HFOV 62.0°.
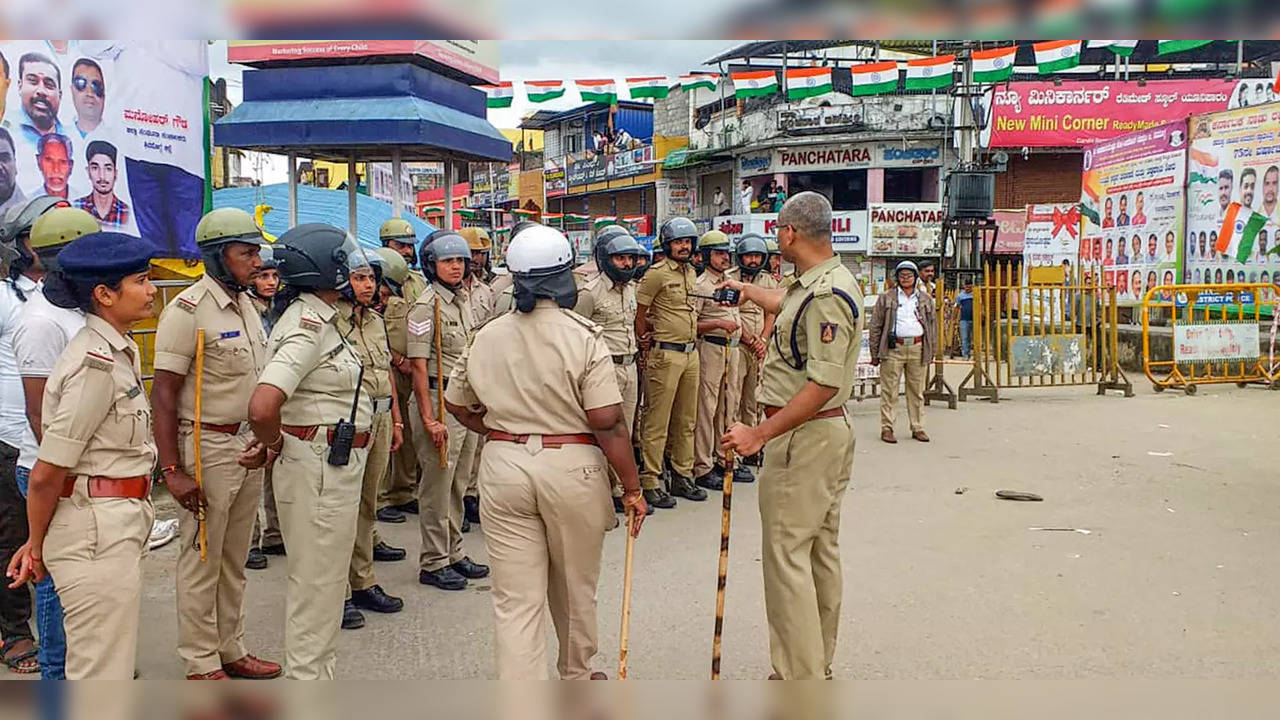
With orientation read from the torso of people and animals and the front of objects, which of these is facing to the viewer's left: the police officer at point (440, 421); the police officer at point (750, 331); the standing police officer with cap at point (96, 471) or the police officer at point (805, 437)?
the police officer at point (805, 437)

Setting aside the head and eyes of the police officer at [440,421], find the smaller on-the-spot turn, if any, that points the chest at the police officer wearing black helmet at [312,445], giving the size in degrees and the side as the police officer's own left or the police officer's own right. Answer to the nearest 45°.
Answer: approximately 45° to the police officer's own right

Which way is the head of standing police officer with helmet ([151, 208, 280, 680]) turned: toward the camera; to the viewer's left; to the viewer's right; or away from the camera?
to the viewer's right

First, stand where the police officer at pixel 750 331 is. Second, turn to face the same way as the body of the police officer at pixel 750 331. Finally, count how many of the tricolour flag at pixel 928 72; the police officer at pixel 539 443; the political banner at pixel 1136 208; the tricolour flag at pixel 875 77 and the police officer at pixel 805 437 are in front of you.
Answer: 2

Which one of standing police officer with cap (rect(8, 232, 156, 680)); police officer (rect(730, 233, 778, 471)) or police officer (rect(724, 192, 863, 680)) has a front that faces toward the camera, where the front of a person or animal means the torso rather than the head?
police officer (rect(730, 233, 778, 471))

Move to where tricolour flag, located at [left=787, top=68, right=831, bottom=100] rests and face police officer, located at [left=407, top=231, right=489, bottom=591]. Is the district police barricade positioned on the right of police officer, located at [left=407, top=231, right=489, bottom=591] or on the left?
left

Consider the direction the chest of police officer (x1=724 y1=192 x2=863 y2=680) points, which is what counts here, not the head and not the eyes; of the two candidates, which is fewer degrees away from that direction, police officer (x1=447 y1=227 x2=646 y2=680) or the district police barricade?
the police officer

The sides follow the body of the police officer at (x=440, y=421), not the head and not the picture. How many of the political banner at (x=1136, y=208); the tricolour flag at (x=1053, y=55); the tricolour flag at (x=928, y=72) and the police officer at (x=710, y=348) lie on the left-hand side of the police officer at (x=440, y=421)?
4

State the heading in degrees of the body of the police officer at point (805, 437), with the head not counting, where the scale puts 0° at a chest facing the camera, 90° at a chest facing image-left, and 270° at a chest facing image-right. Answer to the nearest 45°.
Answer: approximately 90°

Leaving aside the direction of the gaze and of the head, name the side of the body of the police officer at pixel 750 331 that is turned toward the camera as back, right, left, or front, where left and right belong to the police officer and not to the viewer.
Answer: front

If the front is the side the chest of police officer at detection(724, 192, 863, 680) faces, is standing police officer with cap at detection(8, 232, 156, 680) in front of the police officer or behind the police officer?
in front

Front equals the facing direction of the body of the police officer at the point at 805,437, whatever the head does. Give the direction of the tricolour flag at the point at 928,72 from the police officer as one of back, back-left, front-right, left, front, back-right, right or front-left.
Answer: right

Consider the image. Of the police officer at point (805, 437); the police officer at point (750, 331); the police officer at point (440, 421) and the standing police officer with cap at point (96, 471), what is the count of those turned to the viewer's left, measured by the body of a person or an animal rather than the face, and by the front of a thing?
1

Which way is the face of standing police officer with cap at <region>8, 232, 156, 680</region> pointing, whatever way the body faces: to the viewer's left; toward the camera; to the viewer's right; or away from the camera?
to the viewer's right

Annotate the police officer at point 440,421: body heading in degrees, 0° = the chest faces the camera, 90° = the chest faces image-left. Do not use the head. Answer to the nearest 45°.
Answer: approximately 315°

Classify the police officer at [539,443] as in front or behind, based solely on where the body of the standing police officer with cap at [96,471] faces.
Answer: in front

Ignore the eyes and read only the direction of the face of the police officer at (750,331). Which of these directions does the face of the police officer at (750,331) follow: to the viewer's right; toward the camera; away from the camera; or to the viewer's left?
toward the camera

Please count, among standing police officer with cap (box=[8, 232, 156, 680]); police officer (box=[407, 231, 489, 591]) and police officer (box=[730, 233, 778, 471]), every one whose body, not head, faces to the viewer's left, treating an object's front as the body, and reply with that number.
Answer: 0

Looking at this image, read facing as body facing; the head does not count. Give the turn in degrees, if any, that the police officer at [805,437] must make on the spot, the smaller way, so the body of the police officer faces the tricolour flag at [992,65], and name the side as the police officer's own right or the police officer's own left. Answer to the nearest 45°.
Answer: approximately 90° to the police officer's own right

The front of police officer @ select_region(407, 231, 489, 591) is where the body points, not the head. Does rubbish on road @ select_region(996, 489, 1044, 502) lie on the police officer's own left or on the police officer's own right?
on the police officer's own left
